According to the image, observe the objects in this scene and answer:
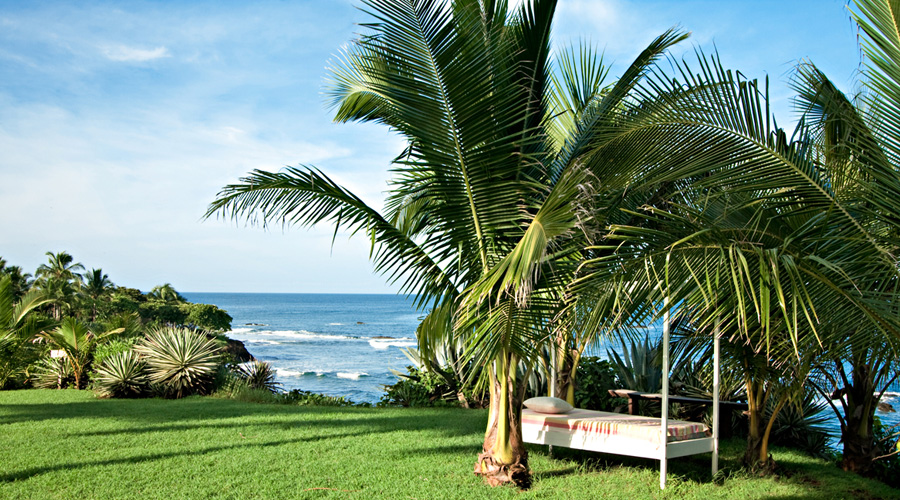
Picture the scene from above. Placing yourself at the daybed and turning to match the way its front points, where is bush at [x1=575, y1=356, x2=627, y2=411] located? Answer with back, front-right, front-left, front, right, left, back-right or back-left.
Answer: back-left

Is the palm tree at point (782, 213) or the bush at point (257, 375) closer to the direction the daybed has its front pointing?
the palm tree

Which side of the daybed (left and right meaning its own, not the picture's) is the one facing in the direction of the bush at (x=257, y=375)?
back

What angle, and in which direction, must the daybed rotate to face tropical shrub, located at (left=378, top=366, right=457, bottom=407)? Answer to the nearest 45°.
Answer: approximately 180°

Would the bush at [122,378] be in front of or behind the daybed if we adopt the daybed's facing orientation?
behind

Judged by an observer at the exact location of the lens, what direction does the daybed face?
facing the viewer and to the right of the viewer

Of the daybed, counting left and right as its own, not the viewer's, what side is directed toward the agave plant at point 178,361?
back

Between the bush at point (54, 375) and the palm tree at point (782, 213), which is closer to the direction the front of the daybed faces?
the palm tree

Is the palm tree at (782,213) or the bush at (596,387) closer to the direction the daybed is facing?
the palm tree
